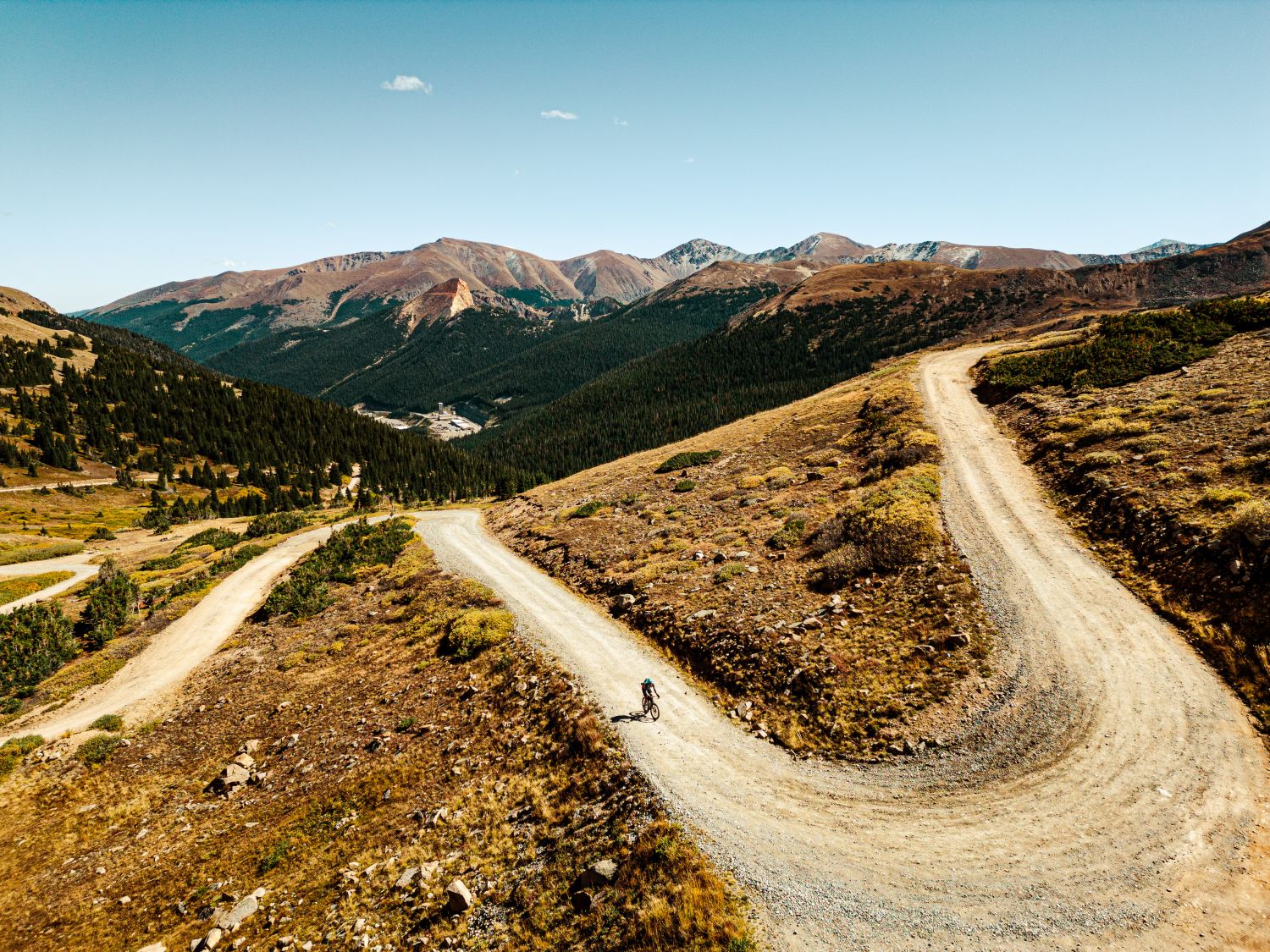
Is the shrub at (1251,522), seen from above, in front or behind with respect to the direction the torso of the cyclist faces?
in front
